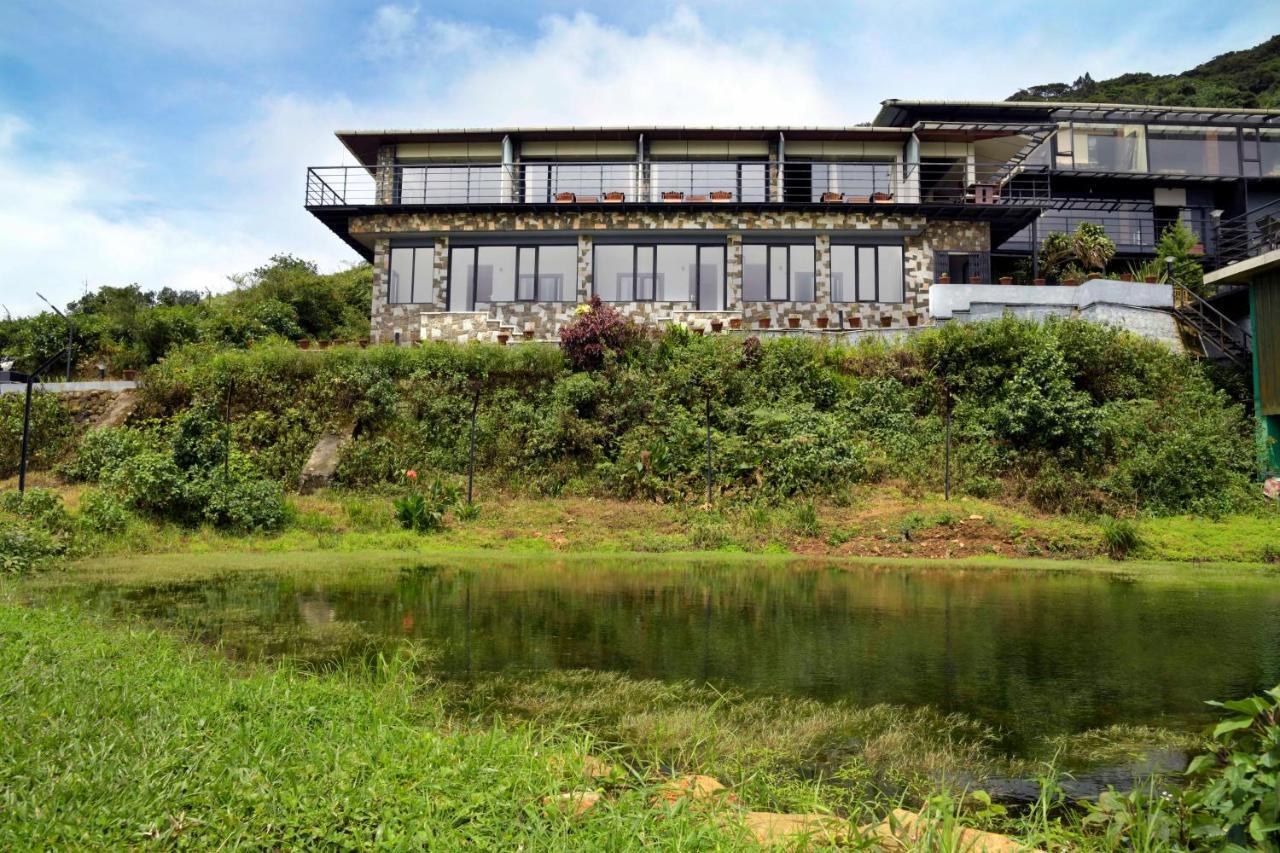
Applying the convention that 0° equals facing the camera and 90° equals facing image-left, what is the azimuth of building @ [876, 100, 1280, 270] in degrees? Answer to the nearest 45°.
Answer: approximately 0°

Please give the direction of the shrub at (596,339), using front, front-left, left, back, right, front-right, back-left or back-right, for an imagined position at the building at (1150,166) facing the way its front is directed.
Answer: front-right

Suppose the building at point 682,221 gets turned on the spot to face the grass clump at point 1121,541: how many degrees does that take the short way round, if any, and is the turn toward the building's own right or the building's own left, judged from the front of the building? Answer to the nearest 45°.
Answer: approximately 45° to the building's own left

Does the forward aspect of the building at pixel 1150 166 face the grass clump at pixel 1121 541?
yes

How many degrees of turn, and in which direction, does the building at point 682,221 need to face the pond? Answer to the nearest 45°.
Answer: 0° — it already faces it

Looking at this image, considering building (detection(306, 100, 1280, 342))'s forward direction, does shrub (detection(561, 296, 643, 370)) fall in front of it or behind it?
in front
